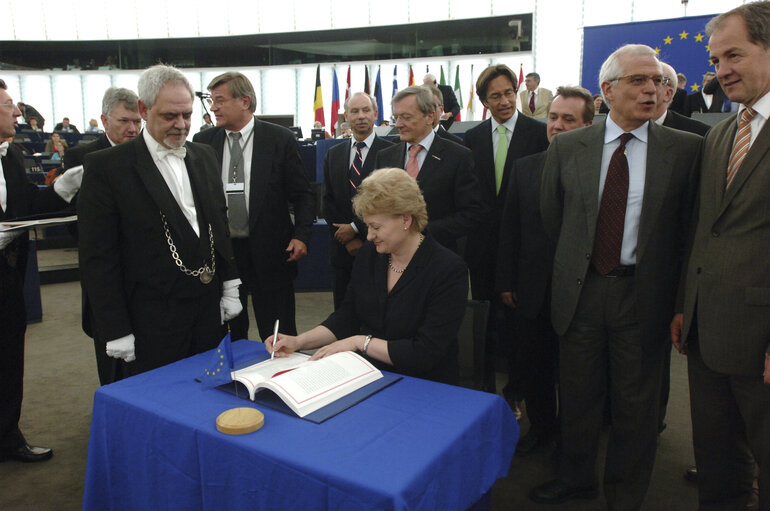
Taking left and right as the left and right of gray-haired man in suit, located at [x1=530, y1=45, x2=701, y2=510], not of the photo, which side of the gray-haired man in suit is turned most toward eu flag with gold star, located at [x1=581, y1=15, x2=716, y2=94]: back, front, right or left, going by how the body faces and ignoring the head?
back

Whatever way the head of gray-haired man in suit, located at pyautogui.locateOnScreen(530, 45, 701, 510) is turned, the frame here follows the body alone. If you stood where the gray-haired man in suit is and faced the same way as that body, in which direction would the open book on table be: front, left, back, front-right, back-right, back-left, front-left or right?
front-right

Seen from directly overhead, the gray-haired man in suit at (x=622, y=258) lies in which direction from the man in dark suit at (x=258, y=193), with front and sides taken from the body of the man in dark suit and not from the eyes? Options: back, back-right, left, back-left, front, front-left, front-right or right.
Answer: left

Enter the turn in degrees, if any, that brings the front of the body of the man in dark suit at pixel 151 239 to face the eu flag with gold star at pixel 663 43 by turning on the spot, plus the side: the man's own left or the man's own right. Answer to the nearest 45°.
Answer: approximately 90° to the man's own left

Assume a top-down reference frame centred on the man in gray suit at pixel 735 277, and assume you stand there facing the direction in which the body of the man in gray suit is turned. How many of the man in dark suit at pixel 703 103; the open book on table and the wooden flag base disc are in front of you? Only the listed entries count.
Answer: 2

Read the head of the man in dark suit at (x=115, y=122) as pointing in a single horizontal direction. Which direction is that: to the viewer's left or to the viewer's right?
to the viewer's right

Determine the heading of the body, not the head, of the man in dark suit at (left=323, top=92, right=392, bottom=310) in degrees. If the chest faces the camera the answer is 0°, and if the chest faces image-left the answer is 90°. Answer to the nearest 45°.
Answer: approximately 0°

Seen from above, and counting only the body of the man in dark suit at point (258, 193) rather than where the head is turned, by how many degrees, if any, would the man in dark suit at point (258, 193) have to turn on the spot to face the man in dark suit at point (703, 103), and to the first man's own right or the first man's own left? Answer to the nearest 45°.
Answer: approximately 180°
